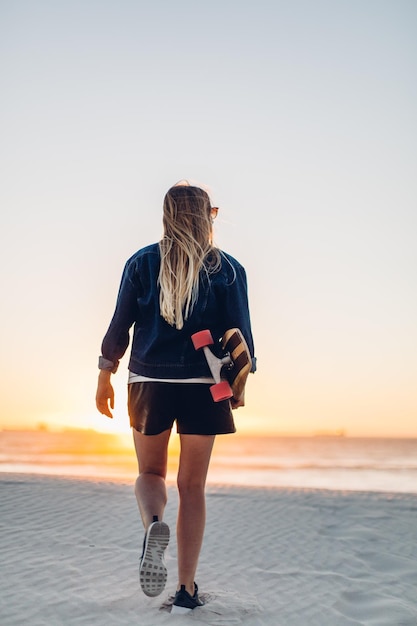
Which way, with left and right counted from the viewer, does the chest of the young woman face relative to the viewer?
facing away from the viewer

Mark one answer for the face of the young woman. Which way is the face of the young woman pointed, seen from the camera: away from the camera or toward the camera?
away from the camera
